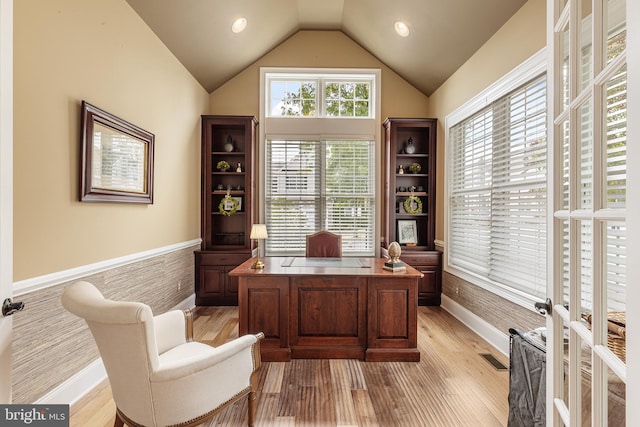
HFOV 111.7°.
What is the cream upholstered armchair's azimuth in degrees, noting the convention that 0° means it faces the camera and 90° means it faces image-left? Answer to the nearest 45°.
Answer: approximately 225°

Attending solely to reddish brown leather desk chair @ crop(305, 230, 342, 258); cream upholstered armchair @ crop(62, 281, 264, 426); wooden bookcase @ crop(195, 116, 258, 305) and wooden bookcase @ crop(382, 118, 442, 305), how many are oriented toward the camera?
3

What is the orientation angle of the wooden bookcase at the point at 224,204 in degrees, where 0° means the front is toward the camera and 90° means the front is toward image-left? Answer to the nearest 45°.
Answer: approximately 0°

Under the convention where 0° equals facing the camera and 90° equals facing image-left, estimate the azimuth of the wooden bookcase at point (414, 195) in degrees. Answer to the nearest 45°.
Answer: approximately 0°

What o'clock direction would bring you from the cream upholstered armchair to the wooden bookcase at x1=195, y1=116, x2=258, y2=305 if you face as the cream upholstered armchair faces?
The wooden bookcase is roughly at 11 o'clock from the cream upholstered armchair.
